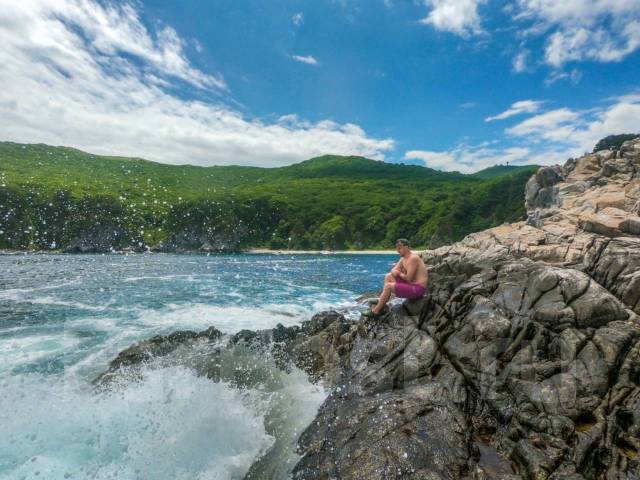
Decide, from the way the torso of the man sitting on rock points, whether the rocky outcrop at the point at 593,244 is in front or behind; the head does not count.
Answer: behind

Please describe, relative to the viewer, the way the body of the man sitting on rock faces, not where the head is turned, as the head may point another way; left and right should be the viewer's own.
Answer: facing to the left of the viewer
